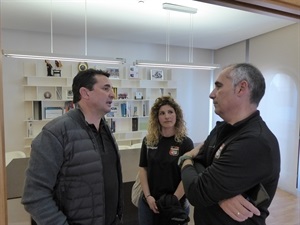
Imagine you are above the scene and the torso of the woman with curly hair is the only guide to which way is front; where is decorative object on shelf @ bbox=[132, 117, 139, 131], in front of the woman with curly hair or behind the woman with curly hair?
behind

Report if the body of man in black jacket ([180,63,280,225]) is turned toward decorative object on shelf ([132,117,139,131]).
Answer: no

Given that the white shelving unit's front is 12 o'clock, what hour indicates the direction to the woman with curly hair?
The woman with curly hair is roughly at 12 o'clock from the white shelving unit.

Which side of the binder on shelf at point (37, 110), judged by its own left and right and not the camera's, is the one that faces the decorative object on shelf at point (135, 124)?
left

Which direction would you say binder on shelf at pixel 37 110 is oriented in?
toward the camera

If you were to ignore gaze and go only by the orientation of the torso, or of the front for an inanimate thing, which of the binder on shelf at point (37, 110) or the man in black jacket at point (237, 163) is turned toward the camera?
the binder on shelf

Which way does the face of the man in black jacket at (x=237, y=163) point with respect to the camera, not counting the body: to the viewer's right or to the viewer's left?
to the viewer's left

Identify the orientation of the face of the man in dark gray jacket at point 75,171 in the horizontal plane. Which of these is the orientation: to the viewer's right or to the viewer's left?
to the viewer's right

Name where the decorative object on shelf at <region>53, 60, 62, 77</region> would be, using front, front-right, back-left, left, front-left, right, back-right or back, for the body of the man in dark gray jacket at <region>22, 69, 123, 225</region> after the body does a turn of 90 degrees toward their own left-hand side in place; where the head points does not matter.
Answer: front-left

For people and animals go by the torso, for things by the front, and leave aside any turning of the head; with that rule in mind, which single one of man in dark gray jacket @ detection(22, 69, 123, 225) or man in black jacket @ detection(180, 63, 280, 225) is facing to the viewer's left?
man in black jacket @ detection(180, 63, 280, 225)

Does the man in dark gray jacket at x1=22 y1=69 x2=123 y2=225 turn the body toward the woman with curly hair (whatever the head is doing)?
no

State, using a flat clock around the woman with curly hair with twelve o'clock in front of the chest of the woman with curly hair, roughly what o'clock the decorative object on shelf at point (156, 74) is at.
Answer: The decorative object on shelf is roughly at 6 o'clock from the woman with curly hair.

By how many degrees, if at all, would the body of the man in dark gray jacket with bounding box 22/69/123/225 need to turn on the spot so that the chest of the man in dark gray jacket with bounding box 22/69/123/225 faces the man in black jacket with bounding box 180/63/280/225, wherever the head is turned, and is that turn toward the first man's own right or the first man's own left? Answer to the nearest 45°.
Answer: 0° — they already face them

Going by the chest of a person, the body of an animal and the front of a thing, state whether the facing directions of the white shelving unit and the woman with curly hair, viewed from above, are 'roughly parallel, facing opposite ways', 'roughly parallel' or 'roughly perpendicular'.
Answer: roughly parallel

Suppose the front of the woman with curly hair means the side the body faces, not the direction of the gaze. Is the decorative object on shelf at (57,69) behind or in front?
behind

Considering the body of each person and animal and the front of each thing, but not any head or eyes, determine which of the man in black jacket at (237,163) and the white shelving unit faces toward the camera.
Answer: the white shelving unit

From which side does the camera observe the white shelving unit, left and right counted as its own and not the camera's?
front

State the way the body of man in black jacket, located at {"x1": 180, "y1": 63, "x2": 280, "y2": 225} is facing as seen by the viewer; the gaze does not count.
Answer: to the viewer's left
